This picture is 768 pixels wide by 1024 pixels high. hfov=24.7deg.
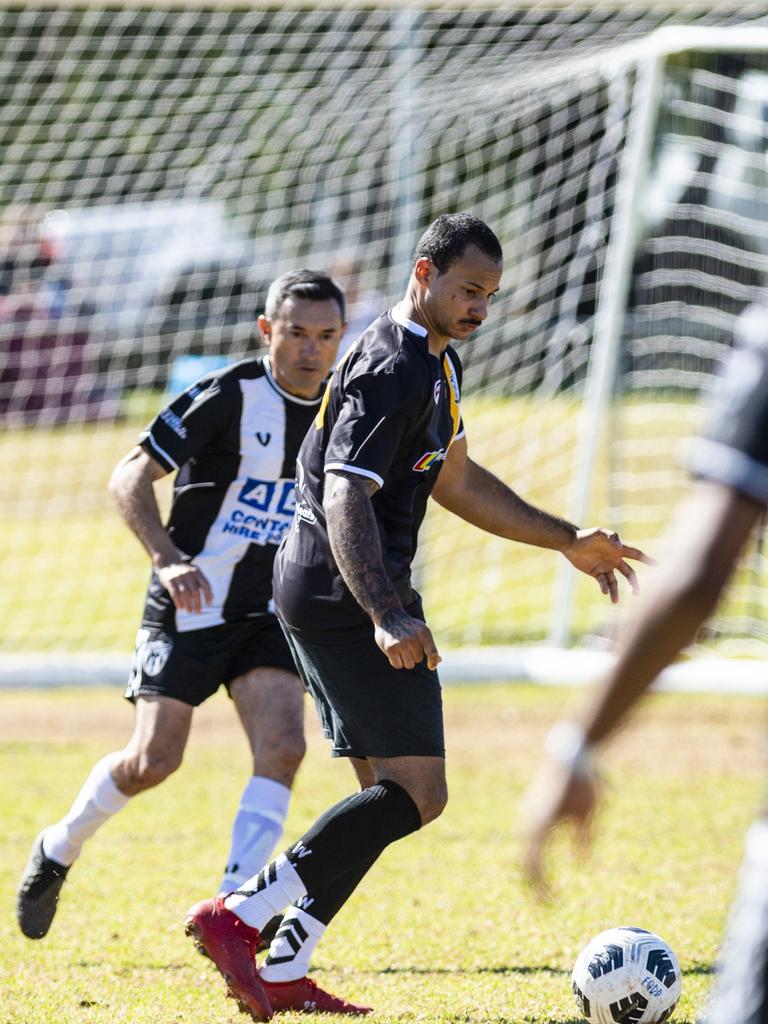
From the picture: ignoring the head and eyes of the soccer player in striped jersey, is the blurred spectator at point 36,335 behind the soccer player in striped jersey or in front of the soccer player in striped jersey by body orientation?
behind

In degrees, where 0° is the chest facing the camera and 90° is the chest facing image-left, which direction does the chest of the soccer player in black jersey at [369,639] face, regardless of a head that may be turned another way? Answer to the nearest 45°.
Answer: approximately 270°

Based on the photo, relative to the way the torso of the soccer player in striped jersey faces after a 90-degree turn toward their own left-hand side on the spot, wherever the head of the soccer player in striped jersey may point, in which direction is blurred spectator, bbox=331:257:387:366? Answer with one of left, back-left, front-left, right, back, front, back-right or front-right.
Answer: front-left

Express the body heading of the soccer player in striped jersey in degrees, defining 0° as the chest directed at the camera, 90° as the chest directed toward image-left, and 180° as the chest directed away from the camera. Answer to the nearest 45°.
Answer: approximately 315°

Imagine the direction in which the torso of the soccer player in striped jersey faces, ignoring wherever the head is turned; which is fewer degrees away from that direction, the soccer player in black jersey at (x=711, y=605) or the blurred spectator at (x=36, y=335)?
the soccer player in black jersey
